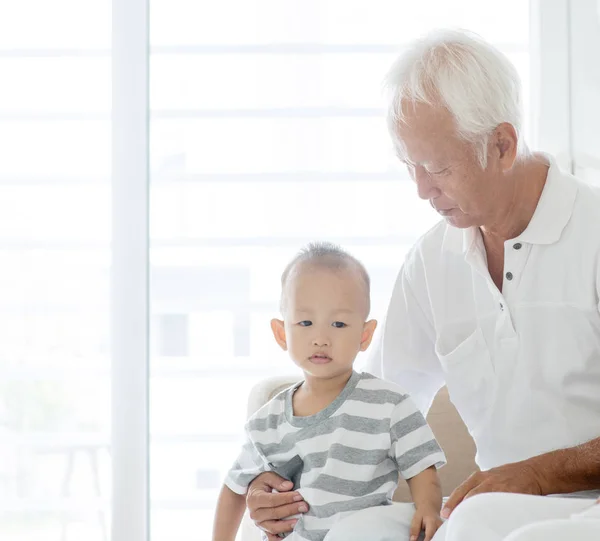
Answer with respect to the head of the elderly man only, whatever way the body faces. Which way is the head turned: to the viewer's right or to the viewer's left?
to the viewer's left

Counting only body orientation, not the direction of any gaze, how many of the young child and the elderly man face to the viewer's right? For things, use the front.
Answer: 0

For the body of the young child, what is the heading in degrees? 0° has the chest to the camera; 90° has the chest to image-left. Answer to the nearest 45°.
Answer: approximately 0°

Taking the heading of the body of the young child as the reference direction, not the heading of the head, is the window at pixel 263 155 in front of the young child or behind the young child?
behind

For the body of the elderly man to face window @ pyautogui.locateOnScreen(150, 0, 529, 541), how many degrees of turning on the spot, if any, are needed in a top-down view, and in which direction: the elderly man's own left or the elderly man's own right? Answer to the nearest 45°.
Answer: approximately 90° to the elderly man's own right
